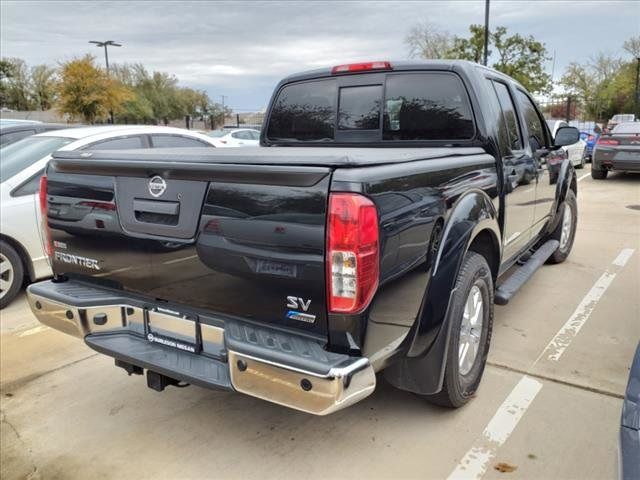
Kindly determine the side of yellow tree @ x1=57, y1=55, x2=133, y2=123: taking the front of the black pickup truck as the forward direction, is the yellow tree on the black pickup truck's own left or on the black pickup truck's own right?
on the black pickup truck's own left

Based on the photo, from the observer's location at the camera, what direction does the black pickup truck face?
facing away from the viewer and to the right of the viewer

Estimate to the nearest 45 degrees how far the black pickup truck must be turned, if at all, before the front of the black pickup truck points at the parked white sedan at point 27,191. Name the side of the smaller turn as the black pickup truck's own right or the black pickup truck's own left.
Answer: approximately 90° to the black pickup truck's own left

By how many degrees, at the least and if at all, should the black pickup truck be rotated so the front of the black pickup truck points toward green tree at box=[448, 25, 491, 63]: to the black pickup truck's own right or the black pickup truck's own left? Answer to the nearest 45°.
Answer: approximately 45° to the black pickup truck's own left
